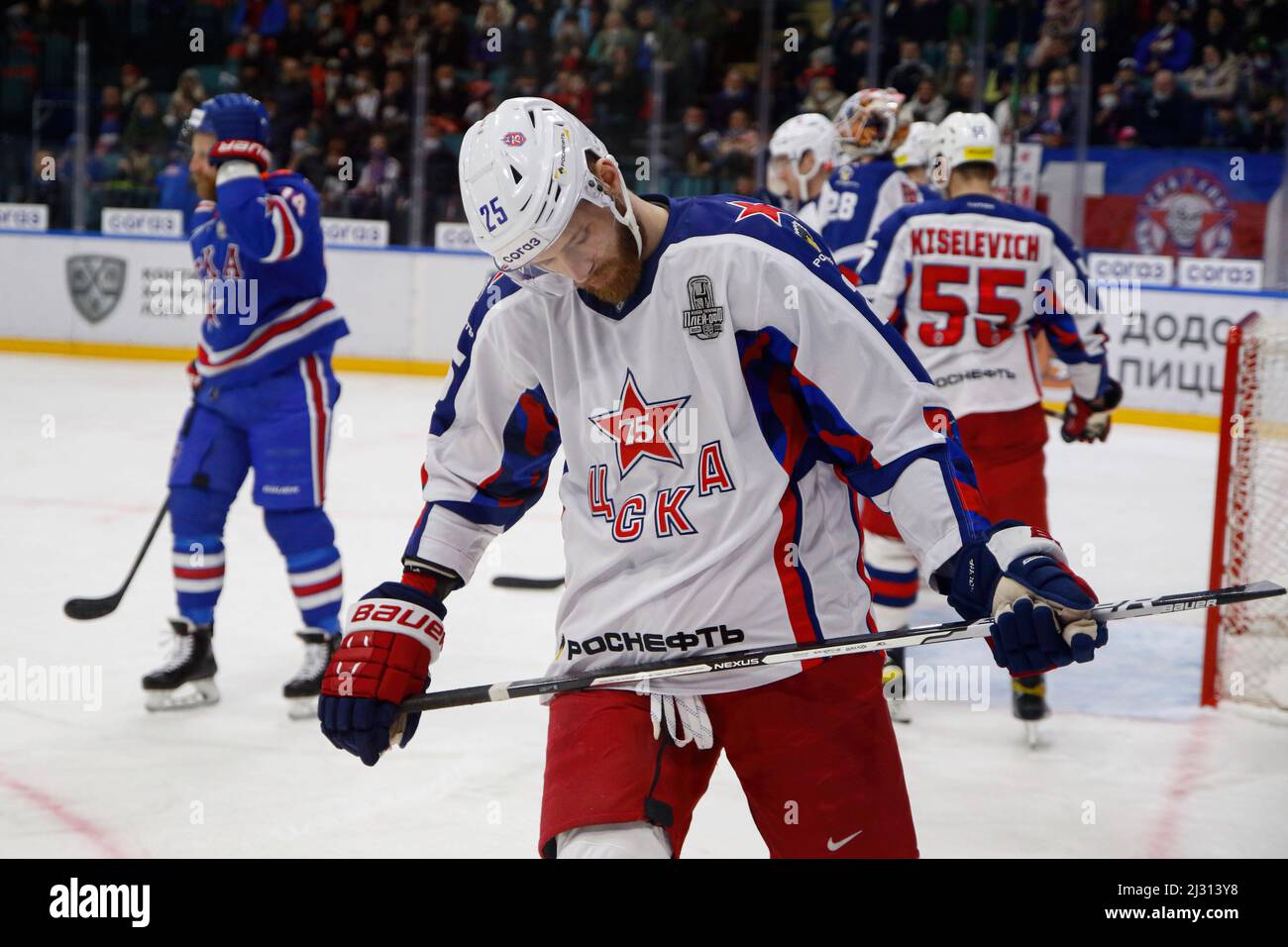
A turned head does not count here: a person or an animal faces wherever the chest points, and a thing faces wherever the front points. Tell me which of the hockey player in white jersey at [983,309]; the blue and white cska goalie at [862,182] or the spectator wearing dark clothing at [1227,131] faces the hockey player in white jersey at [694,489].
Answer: the spectator wearing dark clothing

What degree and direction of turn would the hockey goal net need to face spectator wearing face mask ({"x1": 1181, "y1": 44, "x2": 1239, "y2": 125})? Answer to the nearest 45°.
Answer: approximately 90° to its right

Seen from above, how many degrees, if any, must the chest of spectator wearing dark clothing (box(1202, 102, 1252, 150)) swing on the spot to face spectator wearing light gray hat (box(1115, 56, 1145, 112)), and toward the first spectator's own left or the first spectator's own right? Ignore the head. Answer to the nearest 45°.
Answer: approximately 135° to the first spectator's own right

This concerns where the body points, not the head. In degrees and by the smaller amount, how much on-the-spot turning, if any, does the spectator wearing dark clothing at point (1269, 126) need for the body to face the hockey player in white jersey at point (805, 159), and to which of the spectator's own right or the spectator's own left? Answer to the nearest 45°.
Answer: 0° — they already face them

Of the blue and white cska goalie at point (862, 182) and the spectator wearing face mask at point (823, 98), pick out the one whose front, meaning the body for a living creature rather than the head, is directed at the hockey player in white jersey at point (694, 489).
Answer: the spectator wearing face mask

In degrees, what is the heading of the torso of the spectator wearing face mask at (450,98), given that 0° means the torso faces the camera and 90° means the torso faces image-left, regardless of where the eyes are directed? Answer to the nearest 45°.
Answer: approximately 0°

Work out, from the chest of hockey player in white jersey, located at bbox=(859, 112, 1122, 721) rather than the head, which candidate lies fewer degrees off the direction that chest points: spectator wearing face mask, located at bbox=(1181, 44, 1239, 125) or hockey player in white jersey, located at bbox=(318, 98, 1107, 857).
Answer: the spectator wearing face mask

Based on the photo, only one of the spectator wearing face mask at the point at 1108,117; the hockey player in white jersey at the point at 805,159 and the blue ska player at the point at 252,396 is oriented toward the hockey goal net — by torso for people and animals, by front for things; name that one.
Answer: the spectator wearing face mask

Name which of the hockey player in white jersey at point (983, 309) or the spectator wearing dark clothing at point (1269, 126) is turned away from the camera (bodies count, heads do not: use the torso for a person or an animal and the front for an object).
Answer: the hockey player in white jersey

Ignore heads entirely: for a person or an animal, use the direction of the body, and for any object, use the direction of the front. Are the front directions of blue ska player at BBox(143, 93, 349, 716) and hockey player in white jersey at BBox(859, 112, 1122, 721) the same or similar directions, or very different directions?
very different directions

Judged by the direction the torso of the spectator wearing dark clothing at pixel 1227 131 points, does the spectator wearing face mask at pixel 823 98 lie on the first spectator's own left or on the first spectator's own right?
on the first spectator's own right
